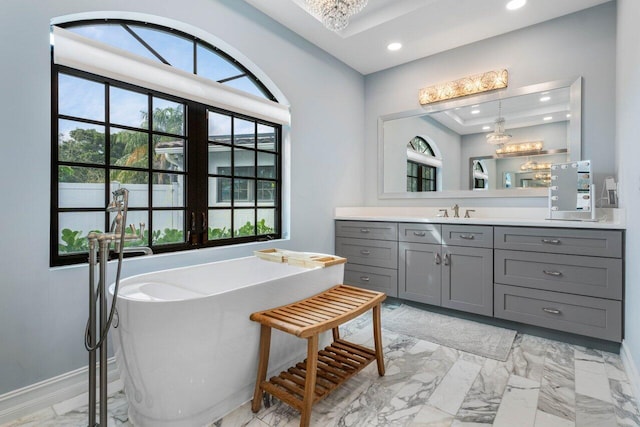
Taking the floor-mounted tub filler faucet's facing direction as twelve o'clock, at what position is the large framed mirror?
The large framed mirror is roughly at 12 o'clock from the floor-mounted tub filler faucet.

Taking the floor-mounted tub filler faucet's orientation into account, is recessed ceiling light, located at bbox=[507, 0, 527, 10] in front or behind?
in front

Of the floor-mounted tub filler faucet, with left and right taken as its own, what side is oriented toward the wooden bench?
front

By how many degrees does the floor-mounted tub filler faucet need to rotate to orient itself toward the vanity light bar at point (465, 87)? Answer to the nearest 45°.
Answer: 0° — it already faces it

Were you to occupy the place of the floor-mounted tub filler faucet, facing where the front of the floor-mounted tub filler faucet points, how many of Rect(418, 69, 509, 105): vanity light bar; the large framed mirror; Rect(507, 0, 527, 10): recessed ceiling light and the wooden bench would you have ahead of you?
4

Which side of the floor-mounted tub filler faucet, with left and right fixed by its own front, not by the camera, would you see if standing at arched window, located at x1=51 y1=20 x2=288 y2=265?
left

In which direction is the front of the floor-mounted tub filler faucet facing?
to the viewer's right

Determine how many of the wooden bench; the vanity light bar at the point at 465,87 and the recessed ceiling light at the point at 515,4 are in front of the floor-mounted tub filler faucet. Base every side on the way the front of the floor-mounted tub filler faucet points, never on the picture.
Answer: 3

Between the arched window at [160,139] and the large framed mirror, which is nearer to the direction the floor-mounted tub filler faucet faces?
the large framed mirror
